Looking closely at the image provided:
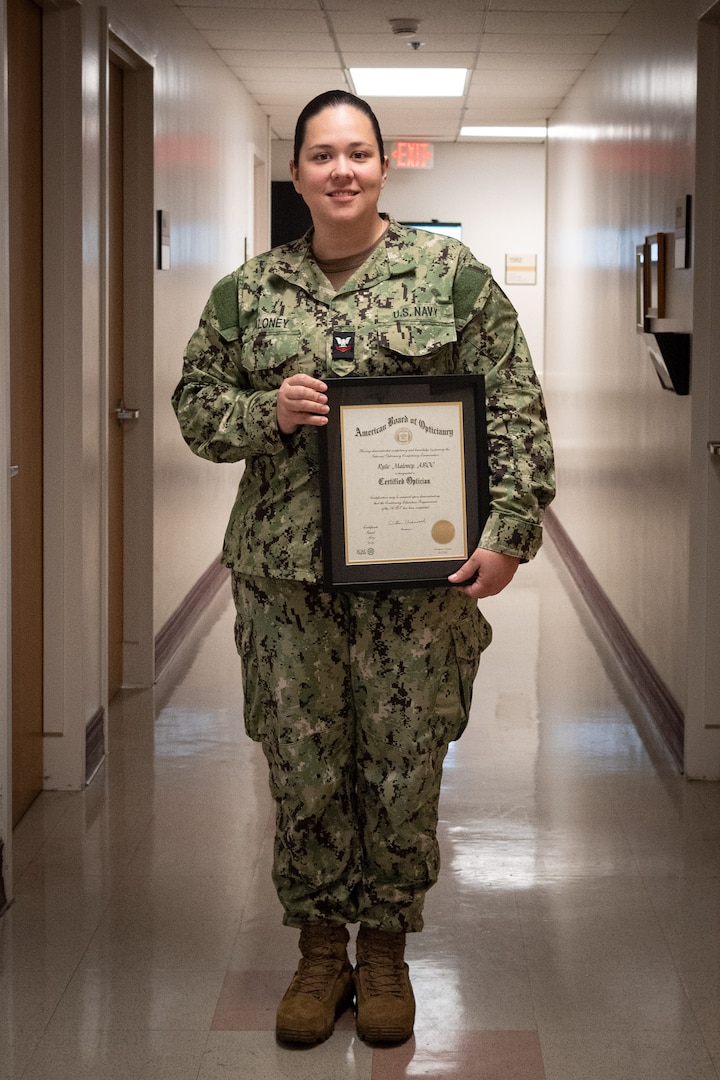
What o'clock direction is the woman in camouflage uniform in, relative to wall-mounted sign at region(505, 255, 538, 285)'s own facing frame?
The woman in camouflage uniform is roughly at 12 o'clock from the wall-mounted sign.

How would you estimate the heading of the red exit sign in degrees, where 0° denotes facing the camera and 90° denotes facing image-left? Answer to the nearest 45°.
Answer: approximately 0°

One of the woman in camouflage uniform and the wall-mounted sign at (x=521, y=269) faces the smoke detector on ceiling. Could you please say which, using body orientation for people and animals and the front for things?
the wall-mounted sign

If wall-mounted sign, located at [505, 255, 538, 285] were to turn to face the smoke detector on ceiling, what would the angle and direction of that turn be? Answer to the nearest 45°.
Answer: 0° — it already faces it

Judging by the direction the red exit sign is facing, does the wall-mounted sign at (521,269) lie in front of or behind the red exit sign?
behind

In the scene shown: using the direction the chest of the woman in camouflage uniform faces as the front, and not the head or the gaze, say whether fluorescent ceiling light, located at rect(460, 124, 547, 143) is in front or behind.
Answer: behind

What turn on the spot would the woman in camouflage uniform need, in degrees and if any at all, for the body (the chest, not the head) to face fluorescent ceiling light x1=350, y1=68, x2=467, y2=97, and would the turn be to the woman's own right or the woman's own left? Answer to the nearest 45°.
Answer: approximately 180°

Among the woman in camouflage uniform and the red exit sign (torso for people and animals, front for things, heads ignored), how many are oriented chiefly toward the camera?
2
